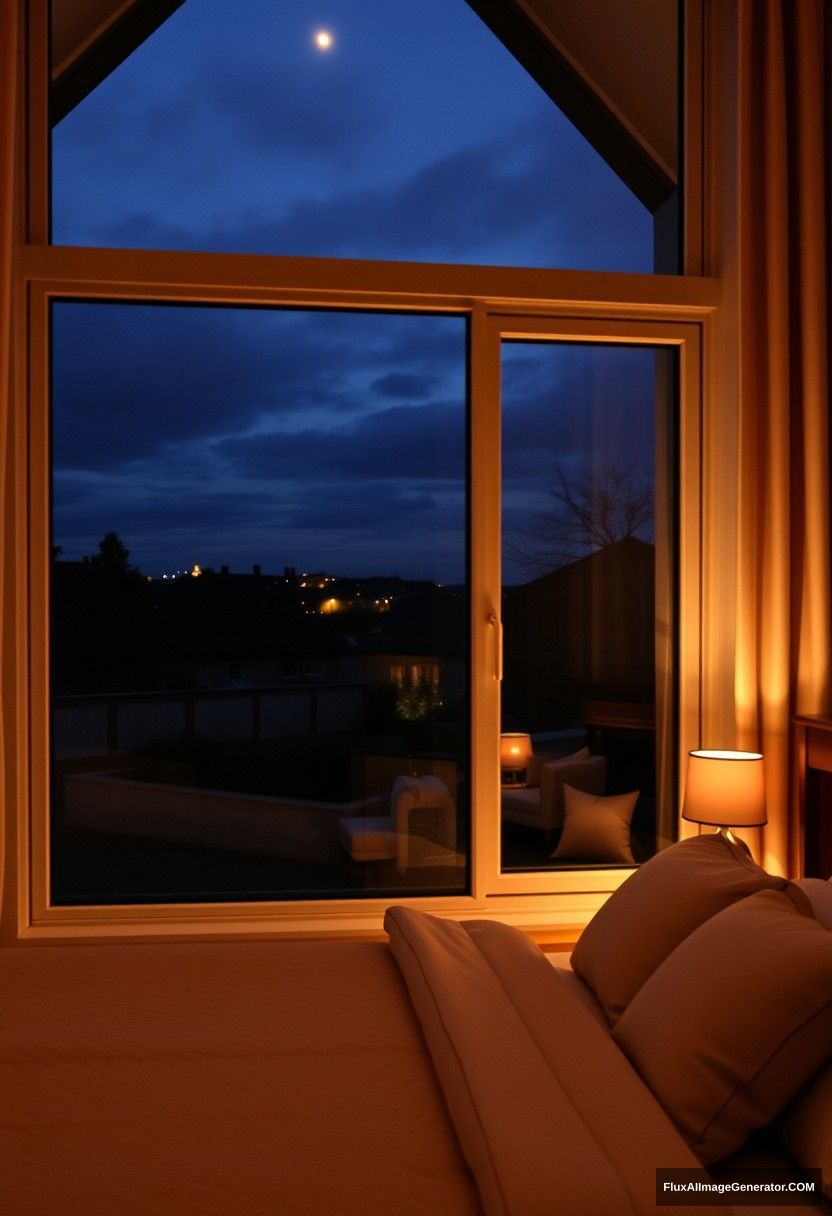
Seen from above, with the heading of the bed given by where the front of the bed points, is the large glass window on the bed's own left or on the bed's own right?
on the bed's own right

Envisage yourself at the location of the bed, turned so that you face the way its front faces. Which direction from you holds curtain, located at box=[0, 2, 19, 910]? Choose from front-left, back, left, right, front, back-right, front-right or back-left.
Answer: front-right

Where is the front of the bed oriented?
to the viewer's left

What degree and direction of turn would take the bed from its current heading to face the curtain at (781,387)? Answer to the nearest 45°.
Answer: approximately 135° to its right

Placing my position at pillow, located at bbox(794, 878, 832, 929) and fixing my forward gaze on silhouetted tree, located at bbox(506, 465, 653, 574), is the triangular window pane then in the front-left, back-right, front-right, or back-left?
front-left

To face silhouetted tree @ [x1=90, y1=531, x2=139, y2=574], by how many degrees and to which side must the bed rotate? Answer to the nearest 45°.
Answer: approximately 45° to its right
